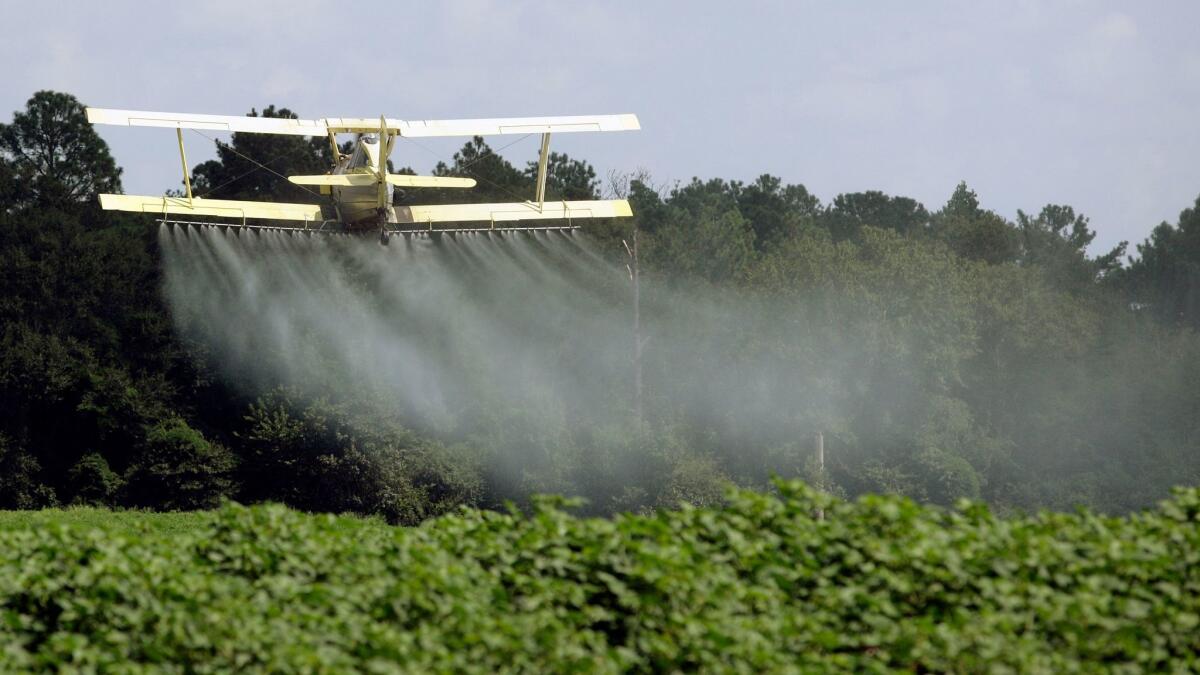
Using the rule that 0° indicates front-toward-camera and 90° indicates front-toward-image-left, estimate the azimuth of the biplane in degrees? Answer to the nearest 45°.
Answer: approximately 180°
